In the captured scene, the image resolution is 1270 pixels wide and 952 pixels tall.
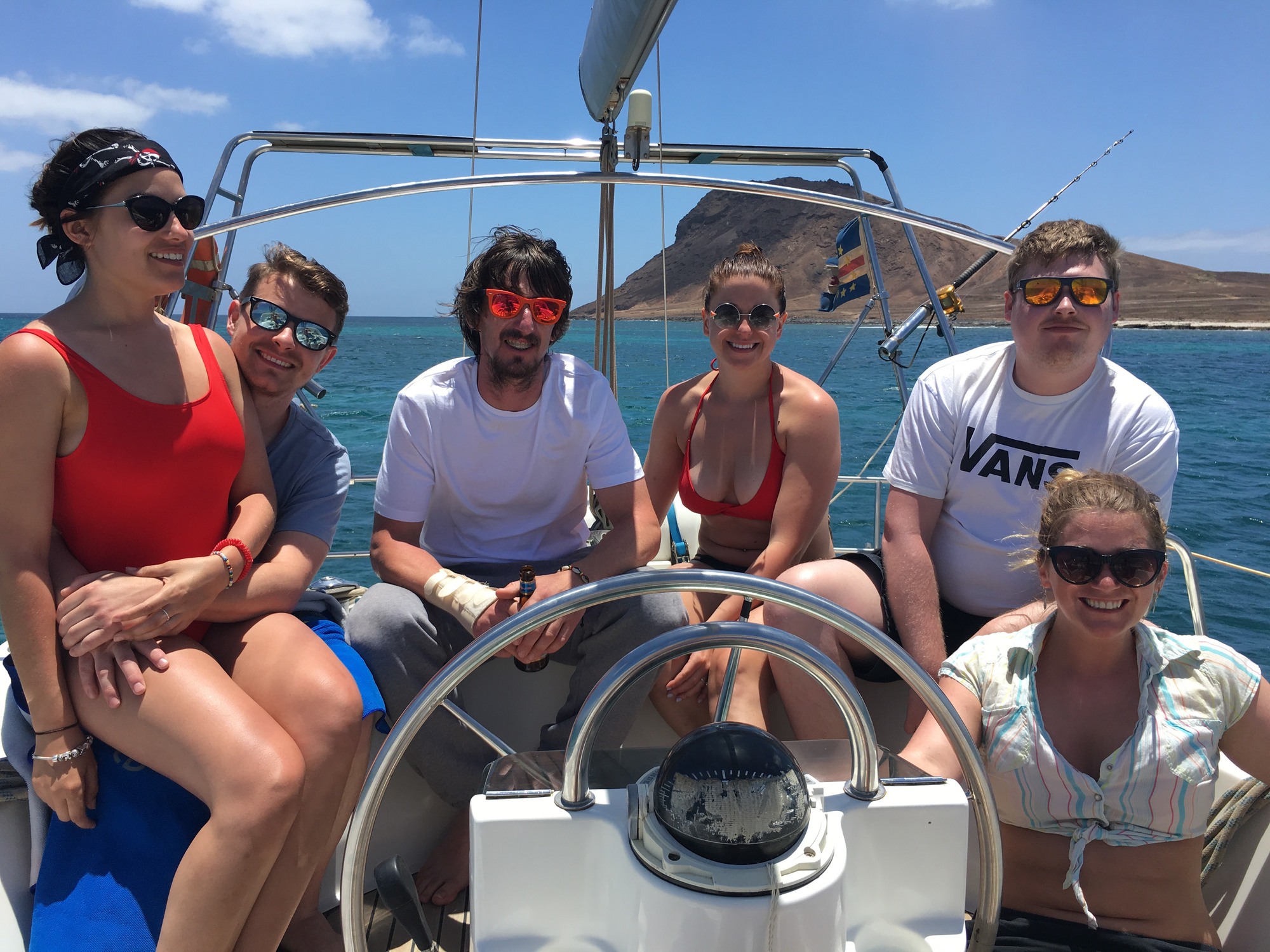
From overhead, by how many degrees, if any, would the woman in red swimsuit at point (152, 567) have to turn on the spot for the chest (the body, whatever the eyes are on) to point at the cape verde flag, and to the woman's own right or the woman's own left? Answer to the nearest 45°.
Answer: approximately 90° to the woman's own left

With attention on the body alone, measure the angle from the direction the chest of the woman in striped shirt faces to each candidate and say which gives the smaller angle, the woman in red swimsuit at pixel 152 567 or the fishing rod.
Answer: the woman in red swimsuit

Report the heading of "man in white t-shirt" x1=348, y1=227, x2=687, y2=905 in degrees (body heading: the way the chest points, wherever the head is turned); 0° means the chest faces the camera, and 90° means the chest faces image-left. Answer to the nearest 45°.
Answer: approximately 0°

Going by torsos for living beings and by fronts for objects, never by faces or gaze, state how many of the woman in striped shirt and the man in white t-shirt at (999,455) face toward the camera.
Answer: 2

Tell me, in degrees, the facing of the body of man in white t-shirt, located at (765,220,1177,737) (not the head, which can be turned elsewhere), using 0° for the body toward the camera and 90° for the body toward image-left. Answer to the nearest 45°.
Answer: approximately 0°

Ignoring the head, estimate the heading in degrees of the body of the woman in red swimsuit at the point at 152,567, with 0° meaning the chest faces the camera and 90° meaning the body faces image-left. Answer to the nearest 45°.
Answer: approximately 315°

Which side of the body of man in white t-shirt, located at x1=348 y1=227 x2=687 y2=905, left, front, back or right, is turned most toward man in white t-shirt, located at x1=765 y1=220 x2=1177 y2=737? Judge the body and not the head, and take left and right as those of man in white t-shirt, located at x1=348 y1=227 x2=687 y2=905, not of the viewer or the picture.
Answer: left
